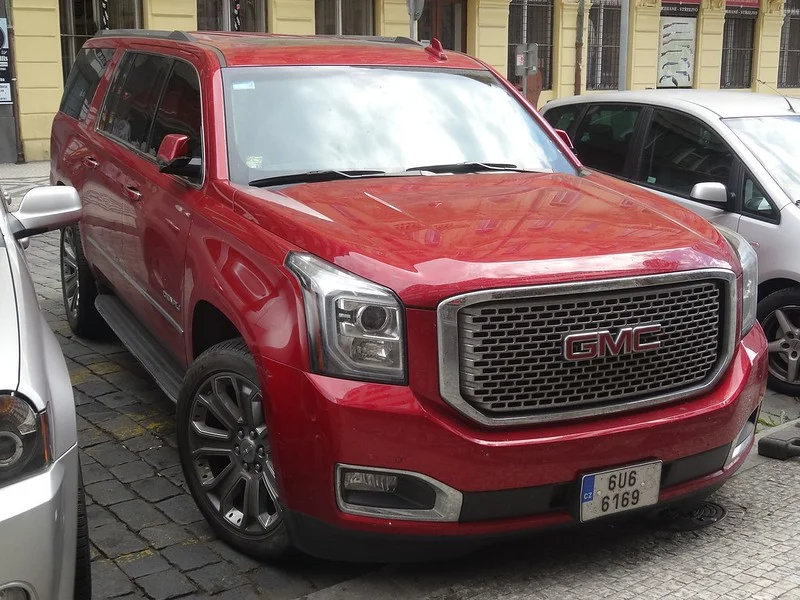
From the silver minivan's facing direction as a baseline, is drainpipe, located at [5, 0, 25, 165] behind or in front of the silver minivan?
behind

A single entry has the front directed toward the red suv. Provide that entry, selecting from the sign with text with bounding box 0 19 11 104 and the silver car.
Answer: the sign with text

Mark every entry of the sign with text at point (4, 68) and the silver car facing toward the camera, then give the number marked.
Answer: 2

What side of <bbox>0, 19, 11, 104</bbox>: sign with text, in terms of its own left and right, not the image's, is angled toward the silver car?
front

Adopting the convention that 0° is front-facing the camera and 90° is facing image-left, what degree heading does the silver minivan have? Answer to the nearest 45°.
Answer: approximately 315°

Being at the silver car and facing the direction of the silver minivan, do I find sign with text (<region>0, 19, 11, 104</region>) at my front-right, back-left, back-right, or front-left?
front-left

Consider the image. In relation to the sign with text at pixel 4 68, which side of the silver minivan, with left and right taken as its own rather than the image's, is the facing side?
back

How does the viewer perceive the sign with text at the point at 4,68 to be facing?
facing the viewer

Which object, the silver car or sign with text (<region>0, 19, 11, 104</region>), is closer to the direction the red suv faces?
the silver car

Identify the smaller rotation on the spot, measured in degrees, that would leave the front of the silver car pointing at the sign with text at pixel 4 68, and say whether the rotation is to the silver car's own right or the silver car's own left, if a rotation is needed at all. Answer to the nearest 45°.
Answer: approximately 180°

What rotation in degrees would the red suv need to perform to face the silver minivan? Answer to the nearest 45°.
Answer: approximately 90° to its left

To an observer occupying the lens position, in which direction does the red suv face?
facing the viewer and to the right of the viewer
